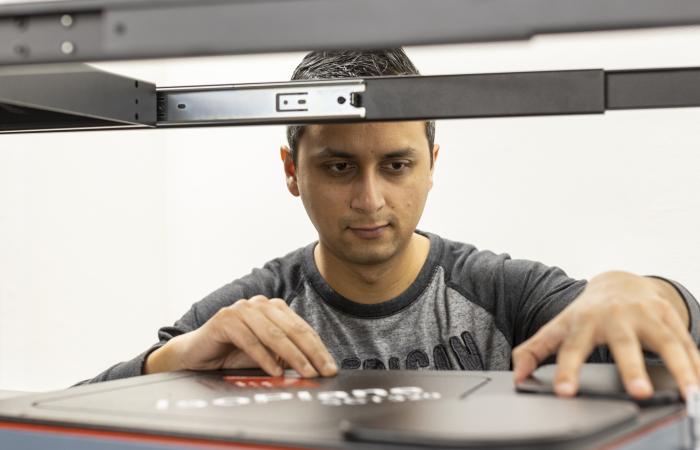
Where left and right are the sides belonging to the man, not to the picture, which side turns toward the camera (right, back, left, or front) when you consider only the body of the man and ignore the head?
front

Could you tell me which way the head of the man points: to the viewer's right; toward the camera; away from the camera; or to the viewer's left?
toward the camera
